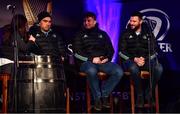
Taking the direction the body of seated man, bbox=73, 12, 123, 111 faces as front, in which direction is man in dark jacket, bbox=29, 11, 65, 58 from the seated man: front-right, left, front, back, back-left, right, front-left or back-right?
right

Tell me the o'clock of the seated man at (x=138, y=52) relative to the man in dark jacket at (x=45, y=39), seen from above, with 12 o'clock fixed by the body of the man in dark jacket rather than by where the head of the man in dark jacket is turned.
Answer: The seated man is roughly at 9 o'clock from the man in dark jacket.

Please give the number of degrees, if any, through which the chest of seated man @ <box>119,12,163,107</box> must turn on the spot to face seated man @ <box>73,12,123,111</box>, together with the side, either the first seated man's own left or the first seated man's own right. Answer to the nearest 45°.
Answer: approximately 90° to the first seated man's own right

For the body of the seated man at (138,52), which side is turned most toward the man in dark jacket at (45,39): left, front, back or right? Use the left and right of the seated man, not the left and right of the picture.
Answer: right

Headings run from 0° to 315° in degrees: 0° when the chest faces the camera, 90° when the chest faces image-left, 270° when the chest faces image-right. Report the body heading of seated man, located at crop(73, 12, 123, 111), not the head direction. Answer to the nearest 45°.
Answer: approximately 0°

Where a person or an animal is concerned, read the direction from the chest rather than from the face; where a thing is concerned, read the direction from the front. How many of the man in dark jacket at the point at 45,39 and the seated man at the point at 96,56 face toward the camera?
2

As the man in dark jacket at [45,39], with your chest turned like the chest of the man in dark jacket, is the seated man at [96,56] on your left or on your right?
on your left

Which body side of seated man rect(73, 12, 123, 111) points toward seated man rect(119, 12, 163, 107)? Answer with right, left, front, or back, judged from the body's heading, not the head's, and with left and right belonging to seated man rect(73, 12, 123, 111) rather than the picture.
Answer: left
